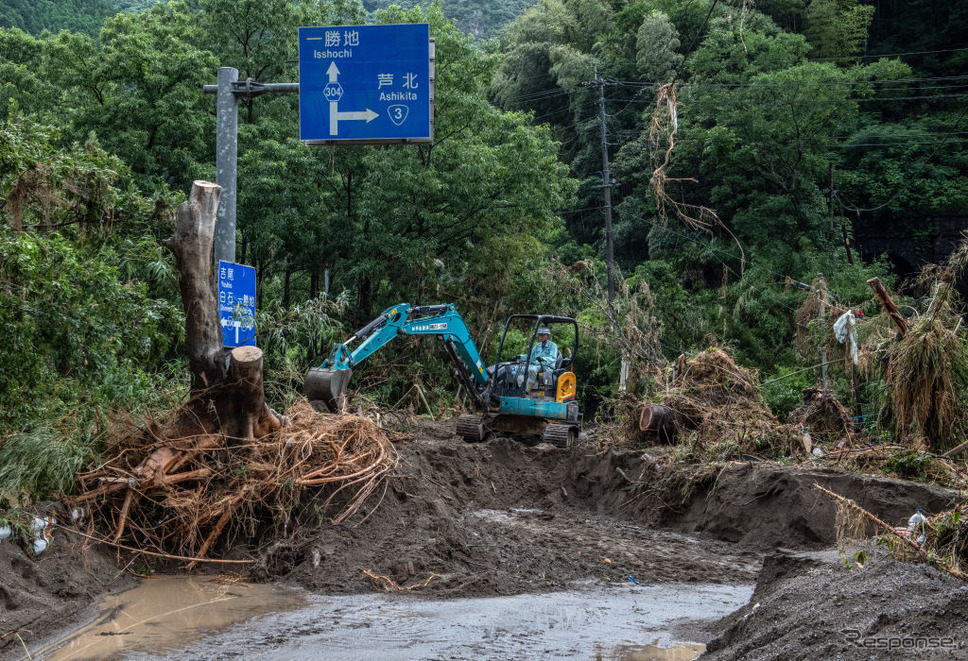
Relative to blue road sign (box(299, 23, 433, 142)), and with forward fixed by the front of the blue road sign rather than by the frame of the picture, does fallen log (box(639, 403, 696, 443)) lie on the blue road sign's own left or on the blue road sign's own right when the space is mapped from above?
on the blue road sign's own left

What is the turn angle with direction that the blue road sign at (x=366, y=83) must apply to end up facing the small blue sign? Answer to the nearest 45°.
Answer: approximately 45° to its right

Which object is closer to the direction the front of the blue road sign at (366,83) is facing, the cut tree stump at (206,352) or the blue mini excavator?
the cut tree stump

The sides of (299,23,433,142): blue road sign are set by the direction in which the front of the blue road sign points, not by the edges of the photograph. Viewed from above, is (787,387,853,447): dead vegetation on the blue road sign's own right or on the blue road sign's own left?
on the blue road sign's own left

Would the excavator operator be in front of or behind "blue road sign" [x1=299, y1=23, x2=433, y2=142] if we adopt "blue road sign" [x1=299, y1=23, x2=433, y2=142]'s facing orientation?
behind

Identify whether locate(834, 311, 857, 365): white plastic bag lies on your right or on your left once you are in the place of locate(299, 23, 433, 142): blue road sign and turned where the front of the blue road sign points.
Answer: on your left

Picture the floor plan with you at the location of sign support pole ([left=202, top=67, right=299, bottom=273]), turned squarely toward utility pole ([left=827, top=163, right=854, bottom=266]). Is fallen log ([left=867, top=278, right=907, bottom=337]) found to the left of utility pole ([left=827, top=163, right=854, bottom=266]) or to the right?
right

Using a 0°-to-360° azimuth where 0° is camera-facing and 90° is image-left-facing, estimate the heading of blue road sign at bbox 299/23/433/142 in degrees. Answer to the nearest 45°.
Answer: approximately 0°
